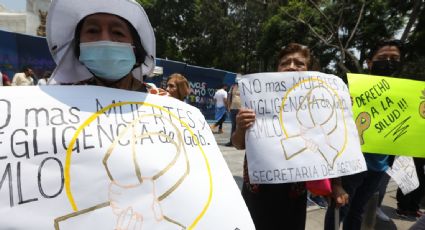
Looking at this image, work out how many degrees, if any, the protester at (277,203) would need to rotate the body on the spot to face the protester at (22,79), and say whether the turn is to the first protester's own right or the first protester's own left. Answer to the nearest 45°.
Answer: approximately 135° to the first protester's own right

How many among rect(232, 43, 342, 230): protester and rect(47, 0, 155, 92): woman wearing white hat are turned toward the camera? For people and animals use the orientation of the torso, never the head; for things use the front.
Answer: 2

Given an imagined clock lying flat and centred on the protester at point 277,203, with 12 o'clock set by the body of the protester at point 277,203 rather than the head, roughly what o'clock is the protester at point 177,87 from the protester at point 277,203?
the protester at point 177,87 is roughly at 5 o'clock from the protester at point 277,203.

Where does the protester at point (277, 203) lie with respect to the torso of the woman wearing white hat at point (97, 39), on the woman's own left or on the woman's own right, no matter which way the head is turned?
on the woman's own left

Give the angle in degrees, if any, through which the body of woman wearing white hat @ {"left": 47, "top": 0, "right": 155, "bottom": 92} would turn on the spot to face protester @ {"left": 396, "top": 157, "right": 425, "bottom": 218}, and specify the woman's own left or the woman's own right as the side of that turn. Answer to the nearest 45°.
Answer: approximately 135° to the woman's own left

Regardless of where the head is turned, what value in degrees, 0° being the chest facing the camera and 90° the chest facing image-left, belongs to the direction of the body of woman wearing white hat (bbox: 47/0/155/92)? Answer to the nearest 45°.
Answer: approximately 0°
